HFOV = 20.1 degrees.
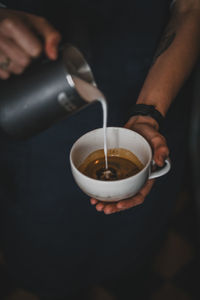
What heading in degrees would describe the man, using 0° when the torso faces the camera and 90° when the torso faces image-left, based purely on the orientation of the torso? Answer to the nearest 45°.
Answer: approximately 0°
